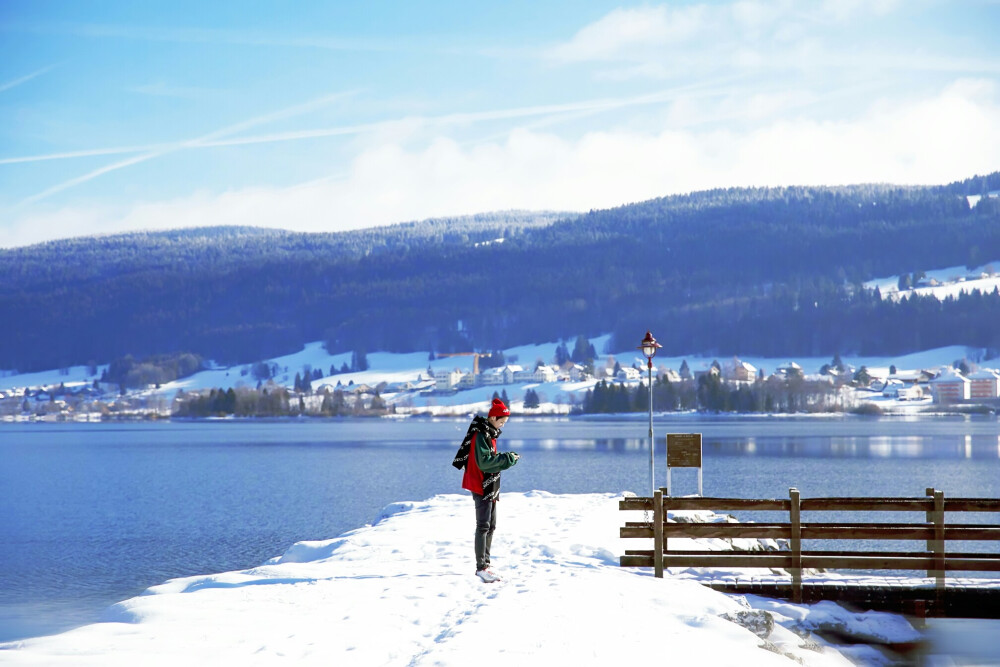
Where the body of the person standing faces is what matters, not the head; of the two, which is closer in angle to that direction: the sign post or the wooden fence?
the wooden fence

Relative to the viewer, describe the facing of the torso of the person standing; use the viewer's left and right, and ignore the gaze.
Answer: facing to the right of the viewer

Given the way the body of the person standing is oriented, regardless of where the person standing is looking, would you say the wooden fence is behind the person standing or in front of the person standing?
in front

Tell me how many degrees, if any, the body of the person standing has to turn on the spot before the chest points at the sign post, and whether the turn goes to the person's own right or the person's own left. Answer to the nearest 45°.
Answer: approximately 45° to the person's own left

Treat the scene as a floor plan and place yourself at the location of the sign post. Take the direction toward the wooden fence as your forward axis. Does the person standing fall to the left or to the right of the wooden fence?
right

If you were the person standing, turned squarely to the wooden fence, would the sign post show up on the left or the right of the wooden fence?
left
